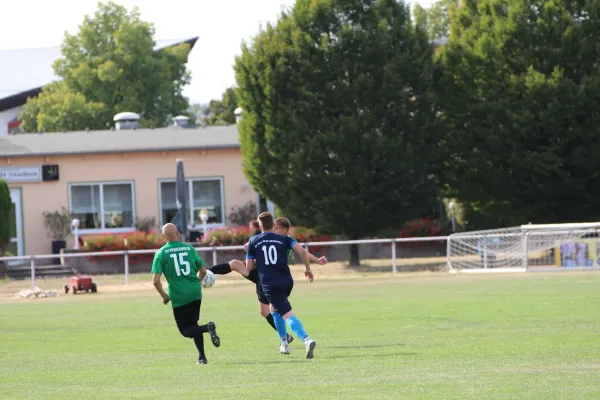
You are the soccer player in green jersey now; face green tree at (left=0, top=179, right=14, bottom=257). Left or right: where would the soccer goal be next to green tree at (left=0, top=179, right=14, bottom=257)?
right

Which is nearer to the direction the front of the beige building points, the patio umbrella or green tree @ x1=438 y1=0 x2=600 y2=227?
the patio umbrella

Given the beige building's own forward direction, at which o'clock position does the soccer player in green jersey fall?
The soccer player in green jersey is roughly at 12 o'clock from the beige building.

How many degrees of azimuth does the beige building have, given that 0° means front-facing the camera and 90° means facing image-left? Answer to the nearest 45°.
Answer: approximately 0°

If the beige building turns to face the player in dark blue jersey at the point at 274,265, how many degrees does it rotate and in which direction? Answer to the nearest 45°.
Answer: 0° — it already faces them

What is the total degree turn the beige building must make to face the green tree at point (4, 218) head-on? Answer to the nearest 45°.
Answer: approximately 45° to its right

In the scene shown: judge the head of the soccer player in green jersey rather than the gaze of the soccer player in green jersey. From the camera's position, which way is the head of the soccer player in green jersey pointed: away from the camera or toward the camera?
away from the camera

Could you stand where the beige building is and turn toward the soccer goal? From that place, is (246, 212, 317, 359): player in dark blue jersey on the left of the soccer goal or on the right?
right

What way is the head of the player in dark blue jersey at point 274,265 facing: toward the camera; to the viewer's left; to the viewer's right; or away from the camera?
away from the camera

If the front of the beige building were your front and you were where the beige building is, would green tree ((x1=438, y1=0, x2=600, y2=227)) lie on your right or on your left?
on your left
